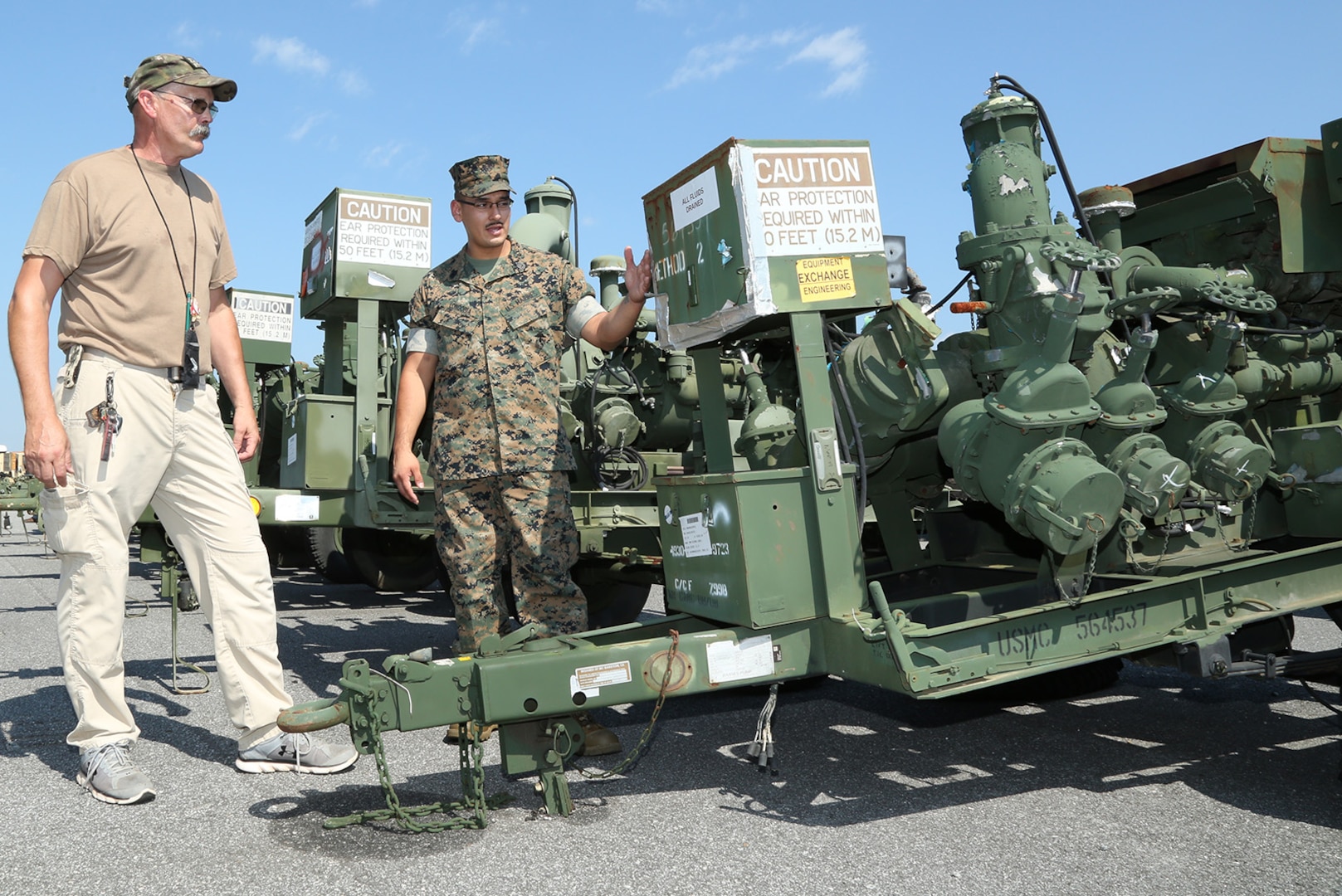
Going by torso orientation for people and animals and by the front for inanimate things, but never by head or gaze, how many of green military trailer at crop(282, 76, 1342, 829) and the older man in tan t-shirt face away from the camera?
0

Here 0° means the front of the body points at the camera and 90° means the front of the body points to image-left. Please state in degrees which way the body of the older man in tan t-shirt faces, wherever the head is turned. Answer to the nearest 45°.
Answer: approximately 315°

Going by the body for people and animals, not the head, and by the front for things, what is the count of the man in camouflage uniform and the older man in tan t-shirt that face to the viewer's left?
0

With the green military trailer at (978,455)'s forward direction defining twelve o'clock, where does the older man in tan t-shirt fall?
The older man in tan t-shirt is roughly at 1 o'clock from the green military trailer.

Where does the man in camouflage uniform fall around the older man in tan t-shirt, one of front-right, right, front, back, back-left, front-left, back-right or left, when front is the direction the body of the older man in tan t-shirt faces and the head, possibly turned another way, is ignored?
front-left

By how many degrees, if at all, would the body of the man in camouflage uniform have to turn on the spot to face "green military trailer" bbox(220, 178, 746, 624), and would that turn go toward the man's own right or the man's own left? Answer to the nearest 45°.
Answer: approximately 180°

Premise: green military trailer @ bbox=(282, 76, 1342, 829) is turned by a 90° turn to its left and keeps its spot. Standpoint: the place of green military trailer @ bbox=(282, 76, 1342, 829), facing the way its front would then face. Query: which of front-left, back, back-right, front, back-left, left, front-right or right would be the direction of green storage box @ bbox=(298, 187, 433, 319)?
back

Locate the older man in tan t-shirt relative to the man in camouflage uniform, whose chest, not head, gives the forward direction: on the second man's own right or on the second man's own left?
on the second man's own right

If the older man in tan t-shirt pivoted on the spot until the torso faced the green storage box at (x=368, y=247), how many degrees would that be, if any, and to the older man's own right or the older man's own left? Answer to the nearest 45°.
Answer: approximately 90° to the older man's own left

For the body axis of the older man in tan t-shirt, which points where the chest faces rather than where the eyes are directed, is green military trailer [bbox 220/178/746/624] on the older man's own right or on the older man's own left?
on the older man's own left

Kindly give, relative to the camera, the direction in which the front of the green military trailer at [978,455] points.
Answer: facing the viewer and to the left of the viewer

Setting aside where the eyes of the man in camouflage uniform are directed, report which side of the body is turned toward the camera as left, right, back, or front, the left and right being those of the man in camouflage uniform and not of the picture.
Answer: front

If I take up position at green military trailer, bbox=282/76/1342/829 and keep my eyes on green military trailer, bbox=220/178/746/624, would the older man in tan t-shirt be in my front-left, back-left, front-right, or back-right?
front-left

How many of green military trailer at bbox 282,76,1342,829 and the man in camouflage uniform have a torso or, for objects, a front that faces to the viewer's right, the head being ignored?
0
